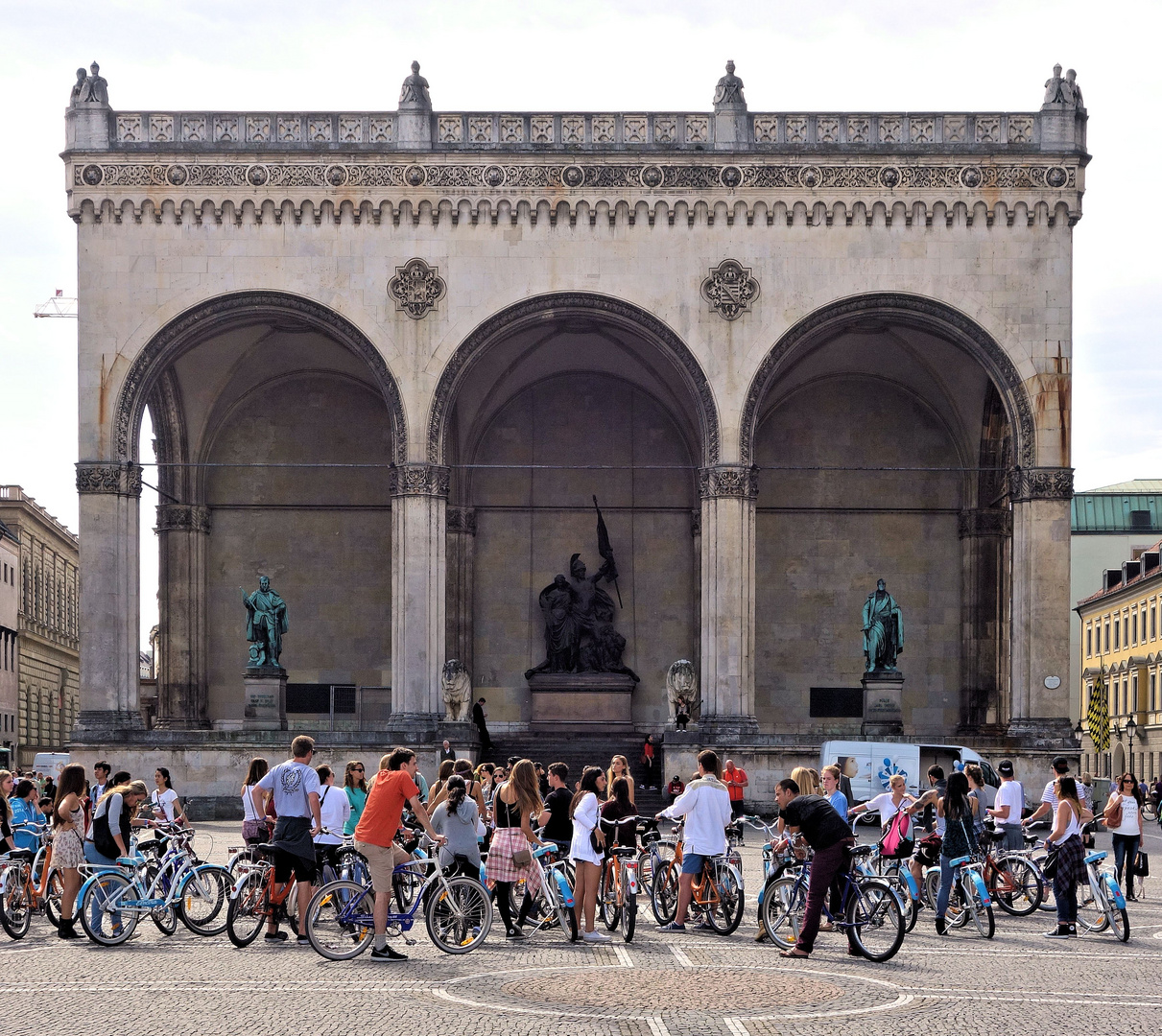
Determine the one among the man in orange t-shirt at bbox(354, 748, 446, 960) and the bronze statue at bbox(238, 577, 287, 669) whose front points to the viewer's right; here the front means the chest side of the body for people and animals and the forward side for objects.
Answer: the man in orange t-shirt

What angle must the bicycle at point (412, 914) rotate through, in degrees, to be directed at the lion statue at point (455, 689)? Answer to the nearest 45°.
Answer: approximately 90° to its left

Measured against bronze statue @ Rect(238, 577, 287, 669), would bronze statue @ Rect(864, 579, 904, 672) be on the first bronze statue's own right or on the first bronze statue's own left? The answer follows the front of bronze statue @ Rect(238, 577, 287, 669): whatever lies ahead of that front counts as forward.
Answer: on the first bronze statue's own left

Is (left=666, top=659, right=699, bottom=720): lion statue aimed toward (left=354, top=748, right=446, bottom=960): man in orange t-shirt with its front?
yes

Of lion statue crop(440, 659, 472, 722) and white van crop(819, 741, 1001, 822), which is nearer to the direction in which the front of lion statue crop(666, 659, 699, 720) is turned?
the white van

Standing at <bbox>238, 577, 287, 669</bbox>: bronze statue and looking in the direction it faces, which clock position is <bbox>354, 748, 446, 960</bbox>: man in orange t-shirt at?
The man in orange t-shirt is roughly at 12 o'clock from the bronze statue.

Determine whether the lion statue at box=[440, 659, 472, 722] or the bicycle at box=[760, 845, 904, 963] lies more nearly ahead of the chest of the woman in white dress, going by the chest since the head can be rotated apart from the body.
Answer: the bicycle

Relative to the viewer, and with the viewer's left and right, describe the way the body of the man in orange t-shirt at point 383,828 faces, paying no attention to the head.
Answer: facing to the right of the viewer

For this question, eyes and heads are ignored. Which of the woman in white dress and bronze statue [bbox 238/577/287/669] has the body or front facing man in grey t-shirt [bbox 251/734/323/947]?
the bronze statue

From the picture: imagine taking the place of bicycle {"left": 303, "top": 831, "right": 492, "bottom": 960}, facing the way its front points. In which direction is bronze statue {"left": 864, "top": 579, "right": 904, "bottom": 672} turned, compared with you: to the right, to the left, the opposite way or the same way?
to the right

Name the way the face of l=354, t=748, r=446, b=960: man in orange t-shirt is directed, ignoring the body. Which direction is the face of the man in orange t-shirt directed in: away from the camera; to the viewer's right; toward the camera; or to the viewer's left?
to the viewer's right

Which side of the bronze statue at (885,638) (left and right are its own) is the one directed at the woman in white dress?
front

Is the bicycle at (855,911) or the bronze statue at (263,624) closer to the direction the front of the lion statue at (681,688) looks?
the bicycle

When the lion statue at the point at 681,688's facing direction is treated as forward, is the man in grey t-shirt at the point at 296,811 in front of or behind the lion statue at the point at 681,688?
in front

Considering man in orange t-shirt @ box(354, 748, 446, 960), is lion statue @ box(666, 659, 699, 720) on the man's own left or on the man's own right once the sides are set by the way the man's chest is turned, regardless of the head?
on the man's own left
